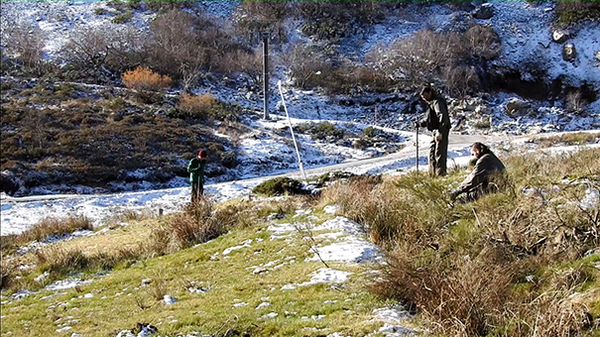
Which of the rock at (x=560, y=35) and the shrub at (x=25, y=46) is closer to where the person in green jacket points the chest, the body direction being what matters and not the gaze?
the rock

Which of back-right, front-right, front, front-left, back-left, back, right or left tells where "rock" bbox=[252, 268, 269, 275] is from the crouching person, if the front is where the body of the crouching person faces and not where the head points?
front-left

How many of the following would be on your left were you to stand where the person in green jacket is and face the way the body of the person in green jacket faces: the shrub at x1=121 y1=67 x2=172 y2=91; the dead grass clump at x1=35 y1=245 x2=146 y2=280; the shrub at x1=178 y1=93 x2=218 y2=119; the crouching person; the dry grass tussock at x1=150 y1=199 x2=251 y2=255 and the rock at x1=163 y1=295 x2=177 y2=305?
2

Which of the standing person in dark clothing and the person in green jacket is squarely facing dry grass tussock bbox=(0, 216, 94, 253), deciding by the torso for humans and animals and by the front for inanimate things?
the standing person in dark clothing

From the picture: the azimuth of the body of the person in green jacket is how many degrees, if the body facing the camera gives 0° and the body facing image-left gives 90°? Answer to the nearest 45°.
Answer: approximately 270°

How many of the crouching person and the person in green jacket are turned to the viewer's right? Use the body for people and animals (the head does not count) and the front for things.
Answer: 1

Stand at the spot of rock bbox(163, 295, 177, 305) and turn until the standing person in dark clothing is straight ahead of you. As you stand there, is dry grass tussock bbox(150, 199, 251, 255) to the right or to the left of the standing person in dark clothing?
left

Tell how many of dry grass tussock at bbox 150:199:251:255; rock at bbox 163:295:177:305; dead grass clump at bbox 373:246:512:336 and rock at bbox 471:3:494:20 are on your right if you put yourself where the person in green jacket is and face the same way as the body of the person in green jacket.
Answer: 3

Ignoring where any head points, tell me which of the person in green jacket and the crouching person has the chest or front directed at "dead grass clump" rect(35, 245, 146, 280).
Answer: the crouching person

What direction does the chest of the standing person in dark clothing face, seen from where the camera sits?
to the viewer's left

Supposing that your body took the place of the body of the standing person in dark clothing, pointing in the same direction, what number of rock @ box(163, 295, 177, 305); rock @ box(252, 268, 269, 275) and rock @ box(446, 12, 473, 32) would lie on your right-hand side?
1

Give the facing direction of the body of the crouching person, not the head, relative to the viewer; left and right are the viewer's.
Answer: facing to the left of the viewer

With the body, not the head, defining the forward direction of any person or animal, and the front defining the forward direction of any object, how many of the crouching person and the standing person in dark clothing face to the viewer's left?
2

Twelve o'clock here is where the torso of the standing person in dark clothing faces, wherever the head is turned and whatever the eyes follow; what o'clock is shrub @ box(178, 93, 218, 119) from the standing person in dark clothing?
The shrub is roughly at 2 o'clock from the standing person in dark clothing.

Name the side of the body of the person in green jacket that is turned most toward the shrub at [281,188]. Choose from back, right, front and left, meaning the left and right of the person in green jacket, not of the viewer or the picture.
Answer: front

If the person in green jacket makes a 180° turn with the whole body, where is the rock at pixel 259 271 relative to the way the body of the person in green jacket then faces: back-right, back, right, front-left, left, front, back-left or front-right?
left

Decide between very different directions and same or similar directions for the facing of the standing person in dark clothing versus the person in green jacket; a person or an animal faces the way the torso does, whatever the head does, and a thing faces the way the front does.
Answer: very different directions
